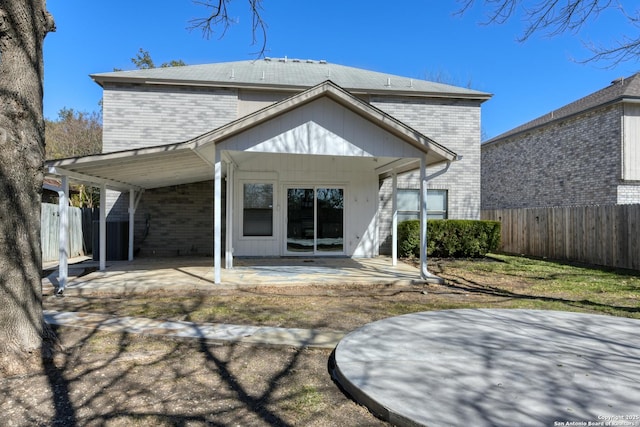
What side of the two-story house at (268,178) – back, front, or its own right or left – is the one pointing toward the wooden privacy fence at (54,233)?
left

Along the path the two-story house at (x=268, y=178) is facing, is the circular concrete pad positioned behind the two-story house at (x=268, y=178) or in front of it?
behind

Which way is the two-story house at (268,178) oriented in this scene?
away from the camera

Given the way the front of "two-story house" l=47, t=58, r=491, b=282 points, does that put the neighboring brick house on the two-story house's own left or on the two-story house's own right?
on the two-story house's own right
